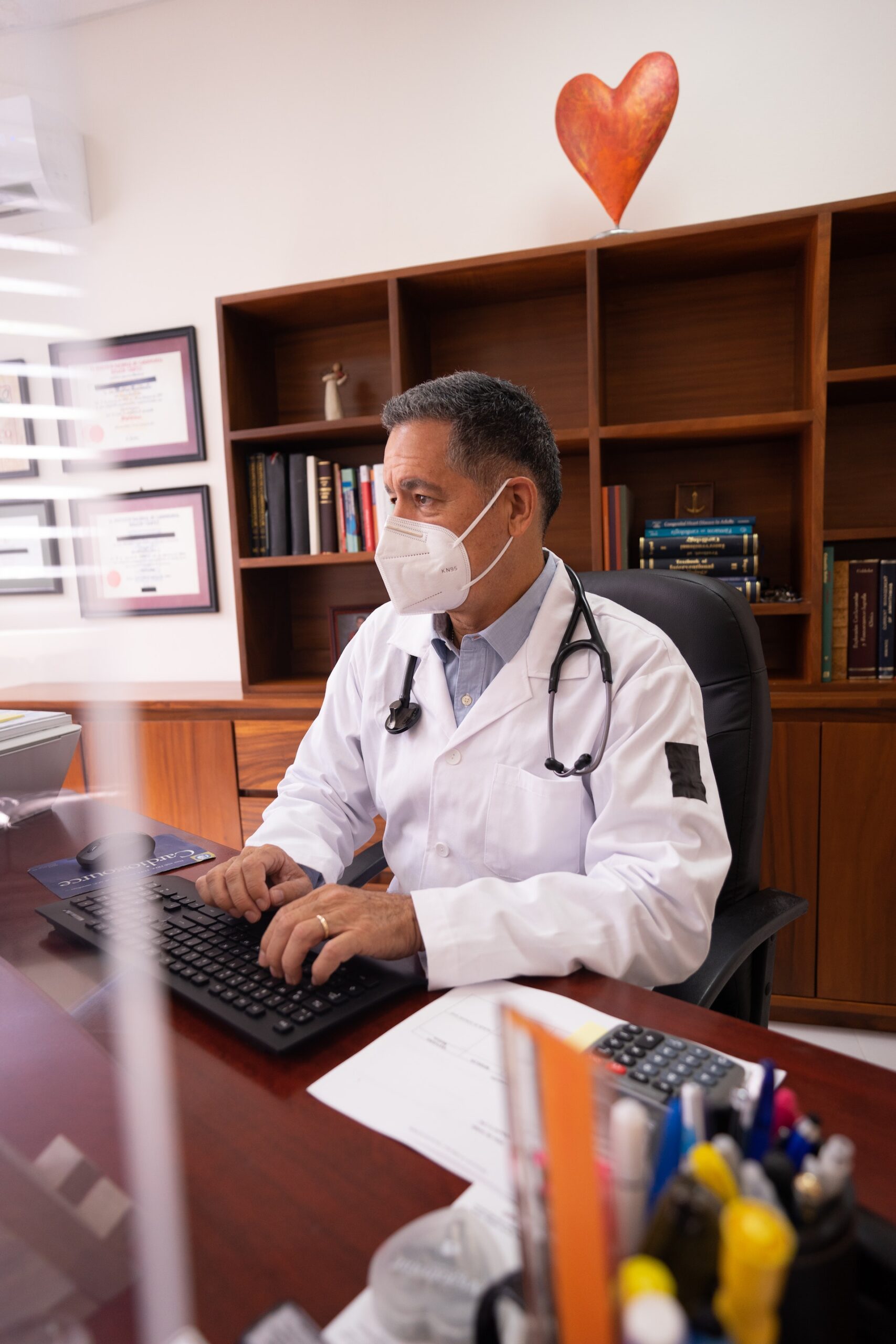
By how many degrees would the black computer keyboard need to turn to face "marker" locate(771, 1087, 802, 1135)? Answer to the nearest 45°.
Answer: approximately 90° to its right

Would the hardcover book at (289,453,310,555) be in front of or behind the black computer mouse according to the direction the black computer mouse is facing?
behind

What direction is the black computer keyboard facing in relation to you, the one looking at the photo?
facing away from the viewer and to the right of the viewer

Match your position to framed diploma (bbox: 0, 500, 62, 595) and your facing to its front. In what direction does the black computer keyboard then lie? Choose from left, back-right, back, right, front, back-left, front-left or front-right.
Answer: front

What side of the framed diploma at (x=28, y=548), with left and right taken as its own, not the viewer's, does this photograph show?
front

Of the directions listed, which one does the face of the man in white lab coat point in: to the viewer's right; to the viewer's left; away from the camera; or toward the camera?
to the viewer's left

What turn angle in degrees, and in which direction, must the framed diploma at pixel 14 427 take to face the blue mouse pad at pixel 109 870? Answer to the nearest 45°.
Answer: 0° — it already faces it

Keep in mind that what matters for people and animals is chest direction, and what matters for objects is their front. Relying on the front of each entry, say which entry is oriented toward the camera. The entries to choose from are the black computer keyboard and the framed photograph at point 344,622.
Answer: the framed photograph

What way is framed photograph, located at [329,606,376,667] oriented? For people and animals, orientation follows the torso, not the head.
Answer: toward the camera
